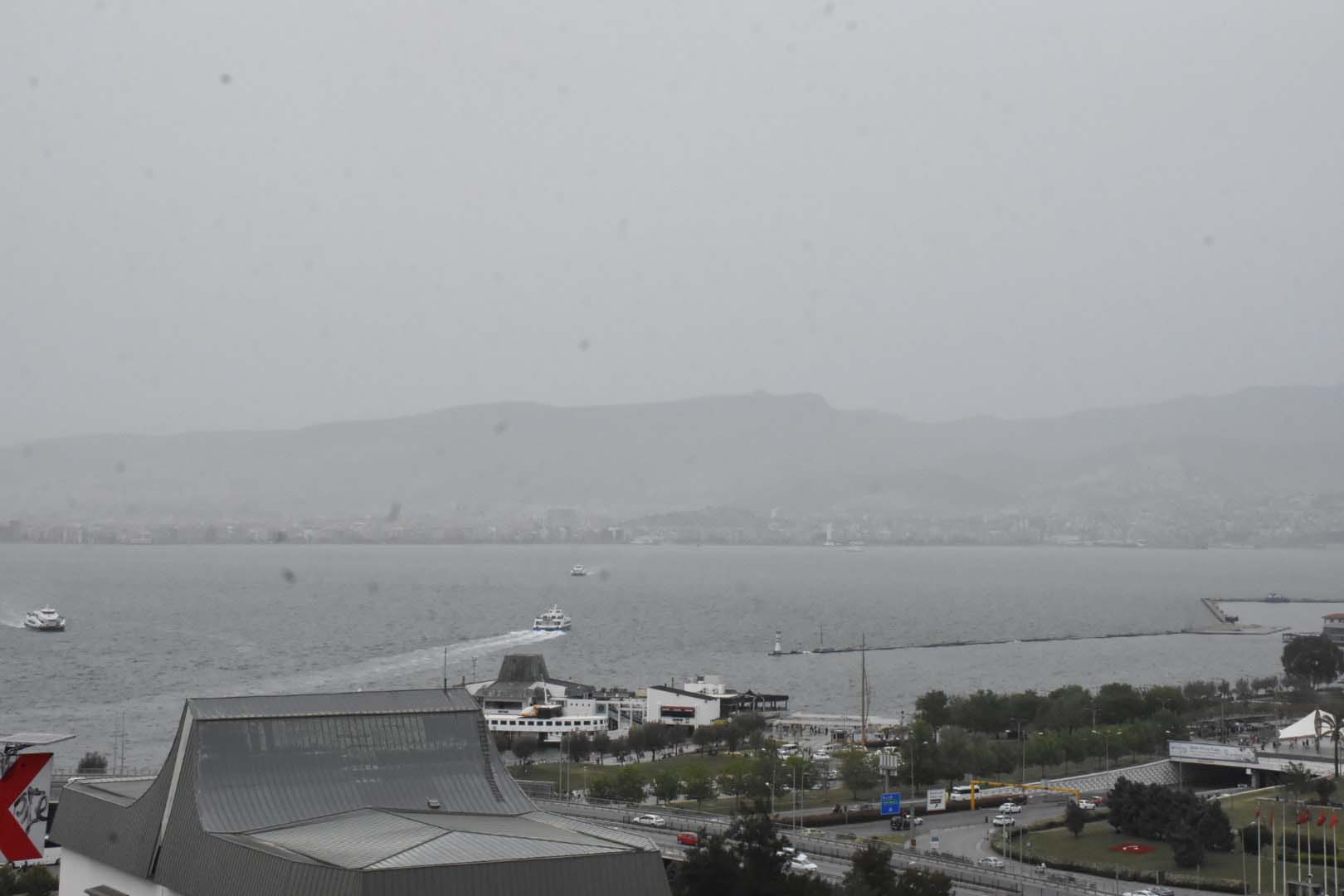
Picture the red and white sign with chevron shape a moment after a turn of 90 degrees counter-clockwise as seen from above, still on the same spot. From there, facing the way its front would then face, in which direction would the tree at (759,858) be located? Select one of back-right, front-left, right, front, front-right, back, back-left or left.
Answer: front-left

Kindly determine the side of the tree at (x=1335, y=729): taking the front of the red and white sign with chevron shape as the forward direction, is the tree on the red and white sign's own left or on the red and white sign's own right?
on the red and white sign's own left

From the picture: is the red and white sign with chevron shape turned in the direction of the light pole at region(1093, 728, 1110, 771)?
no

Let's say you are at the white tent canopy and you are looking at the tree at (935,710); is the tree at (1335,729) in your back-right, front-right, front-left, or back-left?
back-left

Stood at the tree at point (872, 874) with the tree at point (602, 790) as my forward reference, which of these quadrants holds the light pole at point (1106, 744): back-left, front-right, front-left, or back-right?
front-right

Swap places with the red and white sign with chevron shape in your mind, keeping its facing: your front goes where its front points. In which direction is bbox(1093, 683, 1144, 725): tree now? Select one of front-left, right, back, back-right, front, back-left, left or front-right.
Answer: back-left

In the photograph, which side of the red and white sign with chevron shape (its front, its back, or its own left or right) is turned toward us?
front

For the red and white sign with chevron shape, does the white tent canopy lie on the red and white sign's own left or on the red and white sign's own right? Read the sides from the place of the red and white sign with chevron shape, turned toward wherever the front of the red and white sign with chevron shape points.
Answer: on the red and white sign's own left

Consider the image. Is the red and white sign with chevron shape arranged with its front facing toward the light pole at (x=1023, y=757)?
no

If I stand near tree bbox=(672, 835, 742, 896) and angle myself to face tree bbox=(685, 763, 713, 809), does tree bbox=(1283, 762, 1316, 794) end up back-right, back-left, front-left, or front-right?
front-right

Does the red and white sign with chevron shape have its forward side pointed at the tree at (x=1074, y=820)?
no

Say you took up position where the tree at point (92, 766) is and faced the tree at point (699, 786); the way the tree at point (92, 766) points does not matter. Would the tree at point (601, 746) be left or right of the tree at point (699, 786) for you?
left

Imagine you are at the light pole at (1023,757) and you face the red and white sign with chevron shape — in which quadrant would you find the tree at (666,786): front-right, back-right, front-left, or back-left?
front-right

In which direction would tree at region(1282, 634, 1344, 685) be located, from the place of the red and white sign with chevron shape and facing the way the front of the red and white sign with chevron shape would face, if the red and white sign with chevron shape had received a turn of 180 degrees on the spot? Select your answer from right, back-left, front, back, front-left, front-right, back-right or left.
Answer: front-right
